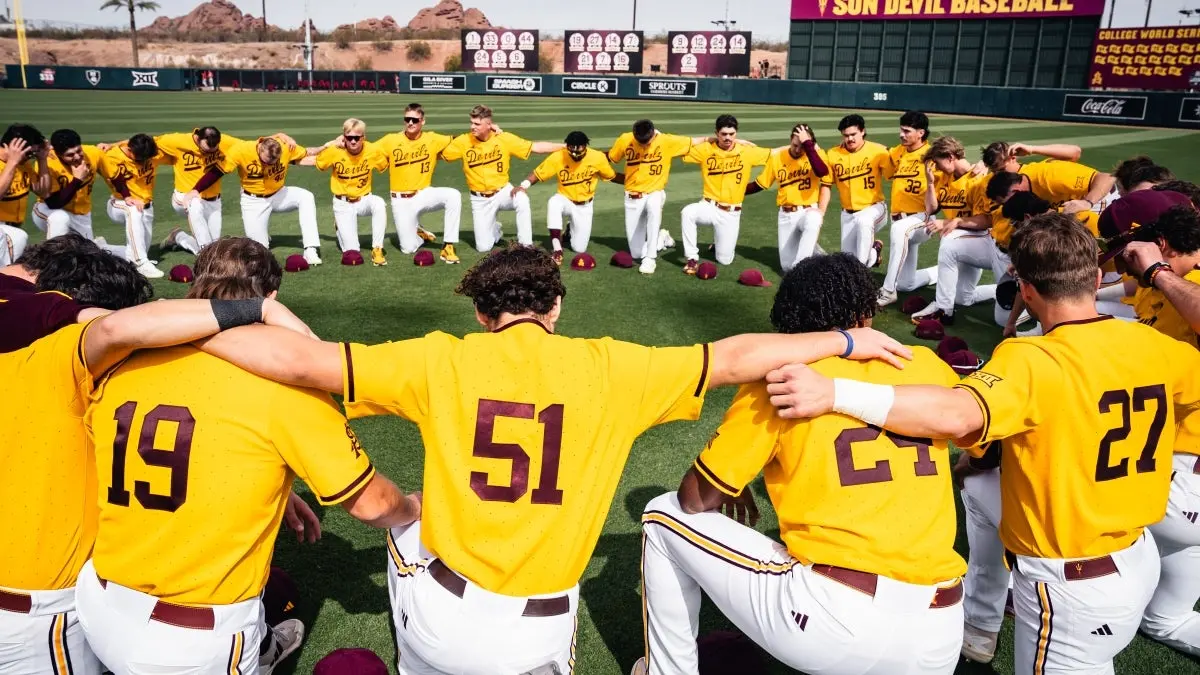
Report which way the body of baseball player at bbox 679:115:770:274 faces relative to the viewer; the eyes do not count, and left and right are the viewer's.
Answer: facing the viewer

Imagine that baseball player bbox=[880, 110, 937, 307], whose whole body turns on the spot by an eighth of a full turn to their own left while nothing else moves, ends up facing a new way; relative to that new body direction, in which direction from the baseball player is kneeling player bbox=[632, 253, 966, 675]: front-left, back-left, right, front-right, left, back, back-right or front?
front

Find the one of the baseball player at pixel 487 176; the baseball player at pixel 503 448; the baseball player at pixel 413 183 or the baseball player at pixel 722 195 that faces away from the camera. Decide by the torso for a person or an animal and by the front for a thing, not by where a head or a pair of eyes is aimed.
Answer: the baseball player at pixel 503 448

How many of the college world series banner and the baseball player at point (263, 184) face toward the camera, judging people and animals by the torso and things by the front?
2

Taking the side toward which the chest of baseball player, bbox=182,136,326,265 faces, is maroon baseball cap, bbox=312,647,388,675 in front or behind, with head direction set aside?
in front

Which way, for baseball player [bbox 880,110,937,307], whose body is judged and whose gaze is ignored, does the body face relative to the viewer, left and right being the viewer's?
facing the viewer and to the left of the viewer

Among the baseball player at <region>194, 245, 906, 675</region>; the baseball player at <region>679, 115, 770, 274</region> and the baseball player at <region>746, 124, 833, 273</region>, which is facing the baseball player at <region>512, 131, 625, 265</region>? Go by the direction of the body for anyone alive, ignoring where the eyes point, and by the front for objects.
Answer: the baseball player at <region>194, 245, 906, 675</region>

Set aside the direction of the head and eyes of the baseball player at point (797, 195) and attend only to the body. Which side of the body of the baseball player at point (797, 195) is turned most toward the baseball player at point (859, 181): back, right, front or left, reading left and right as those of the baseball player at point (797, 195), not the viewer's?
left

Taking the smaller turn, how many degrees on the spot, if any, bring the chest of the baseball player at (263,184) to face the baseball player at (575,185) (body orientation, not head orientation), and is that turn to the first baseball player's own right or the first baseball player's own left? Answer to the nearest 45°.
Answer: approximately 90° to the first baseball player's own left

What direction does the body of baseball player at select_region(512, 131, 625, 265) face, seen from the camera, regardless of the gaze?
toward the camera

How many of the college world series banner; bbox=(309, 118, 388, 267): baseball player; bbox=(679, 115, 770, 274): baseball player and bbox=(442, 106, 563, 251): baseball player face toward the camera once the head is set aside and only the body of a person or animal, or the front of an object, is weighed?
4

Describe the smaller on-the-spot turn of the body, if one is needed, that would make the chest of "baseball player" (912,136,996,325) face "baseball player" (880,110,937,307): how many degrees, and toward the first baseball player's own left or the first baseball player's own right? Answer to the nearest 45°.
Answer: approximately 90° to the first baseball player's own right

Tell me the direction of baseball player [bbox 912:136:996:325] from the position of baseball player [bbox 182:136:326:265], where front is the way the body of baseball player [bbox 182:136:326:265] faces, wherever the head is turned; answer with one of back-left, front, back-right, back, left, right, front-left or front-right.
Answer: front-left

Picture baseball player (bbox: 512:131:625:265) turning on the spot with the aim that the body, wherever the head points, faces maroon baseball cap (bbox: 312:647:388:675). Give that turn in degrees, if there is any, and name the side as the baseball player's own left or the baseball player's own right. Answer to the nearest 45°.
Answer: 0° — they already face it

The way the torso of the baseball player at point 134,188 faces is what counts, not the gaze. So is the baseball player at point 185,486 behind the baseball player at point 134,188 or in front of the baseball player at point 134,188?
in front

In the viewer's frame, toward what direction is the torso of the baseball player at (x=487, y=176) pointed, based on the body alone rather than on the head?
toward the camera

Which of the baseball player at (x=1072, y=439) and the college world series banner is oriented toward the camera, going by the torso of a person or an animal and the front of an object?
the college world series banner

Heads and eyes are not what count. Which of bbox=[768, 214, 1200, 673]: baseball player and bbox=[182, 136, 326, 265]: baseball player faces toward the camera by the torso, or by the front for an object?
bbox=[182, 136, 326, 265]: baseball player
